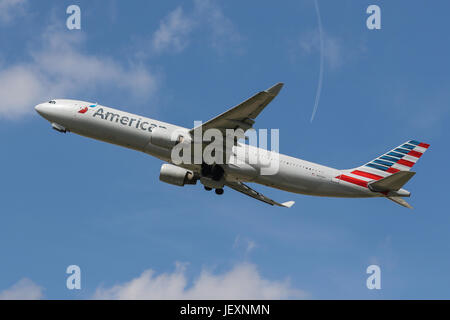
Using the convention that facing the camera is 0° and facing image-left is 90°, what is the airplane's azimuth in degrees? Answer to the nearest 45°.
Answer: approximately 90°
